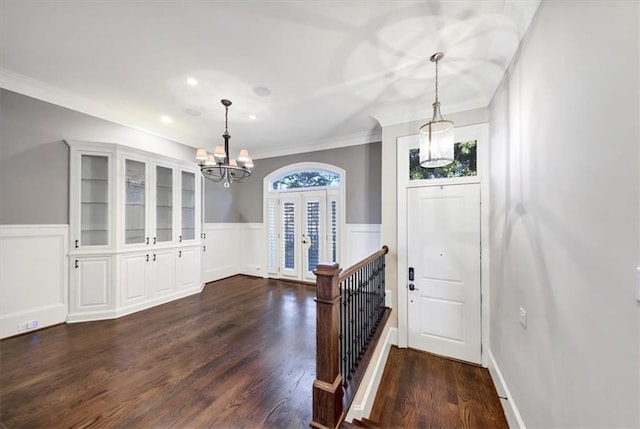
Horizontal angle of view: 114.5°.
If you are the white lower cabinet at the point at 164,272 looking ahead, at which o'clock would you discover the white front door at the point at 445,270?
The white front door is roughly at 12 o'clock from the white lower cabinet.

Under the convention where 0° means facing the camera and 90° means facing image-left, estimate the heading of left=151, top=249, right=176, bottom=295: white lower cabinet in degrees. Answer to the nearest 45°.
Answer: approximately 315°

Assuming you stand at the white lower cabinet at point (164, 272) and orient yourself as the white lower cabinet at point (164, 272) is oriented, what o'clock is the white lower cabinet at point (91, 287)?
the white lower cabinet at point (91, 287) is roughly at 4 o'clock from the white lower cabinet at point (164, 272).

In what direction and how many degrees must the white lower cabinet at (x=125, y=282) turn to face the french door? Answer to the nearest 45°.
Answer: approximately 45° to its left

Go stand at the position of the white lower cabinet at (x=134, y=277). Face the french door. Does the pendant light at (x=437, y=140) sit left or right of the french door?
right

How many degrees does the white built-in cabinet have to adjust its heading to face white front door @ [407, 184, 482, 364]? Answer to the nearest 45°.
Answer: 0° — it already faces it

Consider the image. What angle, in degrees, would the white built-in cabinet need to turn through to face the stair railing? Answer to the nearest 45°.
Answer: approximately 45° to its right

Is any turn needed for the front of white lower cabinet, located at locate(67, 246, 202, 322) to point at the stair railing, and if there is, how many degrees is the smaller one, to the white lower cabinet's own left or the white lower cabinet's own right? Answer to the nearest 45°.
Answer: approximately 45° to the white lower cabinet's own right
